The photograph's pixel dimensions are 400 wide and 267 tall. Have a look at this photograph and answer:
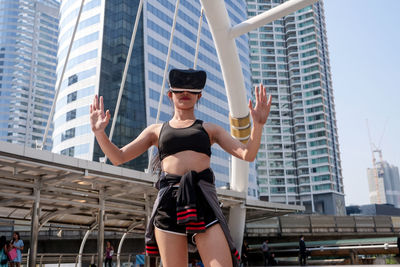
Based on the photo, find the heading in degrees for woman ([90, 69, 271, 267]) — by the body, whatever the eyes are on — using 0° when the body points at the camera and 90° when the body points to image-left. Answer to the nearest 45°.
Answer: approximately 0°

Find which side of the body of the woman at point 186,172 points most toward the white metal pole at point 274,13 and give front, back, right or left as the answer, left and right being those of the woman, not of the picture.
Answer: back

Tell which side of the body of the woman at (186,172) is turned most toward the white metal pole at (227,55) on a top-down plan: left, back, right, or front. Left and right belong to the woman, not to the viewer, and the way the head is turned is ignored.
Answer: back

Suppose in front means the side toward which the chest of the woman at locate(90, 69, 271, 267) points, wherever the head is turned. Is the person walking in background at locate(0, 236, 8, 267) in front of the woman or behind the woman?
behind

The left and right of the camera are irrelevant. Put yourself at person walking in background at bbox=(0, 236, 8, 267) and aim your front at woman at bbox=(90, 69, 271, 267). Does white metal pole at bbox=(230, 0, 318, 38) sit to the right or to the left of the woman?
left
